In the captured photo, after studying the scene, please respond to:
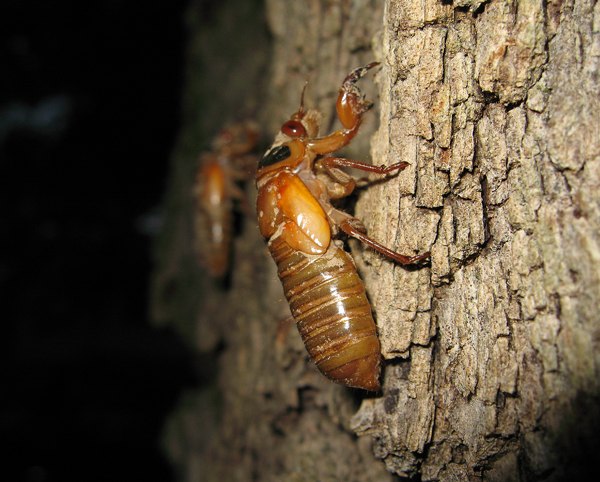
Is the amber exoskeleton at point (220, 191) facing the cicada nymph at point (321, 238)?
no

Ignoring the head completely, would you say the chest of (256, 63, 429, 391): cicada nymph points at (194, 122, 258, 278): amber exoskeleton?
no

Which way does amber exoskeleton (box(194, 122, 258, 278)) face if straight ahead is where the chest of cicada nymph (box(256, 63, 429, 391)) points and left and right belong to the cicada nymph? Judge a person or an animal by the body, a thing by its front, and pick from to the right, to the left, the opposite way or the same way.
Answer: the same way
